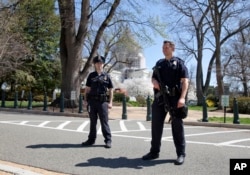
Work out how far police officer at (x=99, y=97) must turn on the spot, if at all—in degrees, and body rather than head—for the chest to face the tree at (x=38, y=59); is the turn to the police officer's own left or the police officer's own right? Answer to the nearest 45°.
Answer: approximately 180°

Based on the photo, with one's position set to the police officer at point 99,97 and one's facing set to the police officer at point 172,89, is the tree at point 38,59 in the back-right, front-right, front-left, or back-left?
back-left

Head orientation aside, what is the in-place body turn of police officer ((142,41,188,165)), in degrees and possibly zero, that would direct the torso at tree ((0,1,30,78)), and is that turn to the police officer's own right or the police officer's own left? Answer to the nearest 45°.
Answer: approximately 90° to the police officer's own right

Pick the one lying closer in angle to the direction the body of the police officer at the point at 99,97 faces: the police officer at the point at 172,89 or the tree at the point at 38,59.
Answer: the police officer

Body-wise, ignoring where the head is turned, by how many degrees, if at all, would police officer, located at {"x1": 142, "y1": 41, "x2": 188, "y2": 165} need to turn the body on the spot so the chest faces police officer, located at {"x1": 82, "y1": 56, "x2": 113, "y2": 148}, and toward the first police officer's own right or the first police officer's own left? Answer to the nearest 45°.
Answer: approximately 90° to the first police officer's own right

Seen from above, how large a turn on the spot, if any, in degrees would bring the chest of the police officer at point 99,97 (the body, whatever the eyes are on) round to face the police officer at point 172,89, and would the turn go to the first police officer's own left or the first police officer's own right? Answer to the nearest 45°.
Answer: approximately 45° to the first police officer's own left

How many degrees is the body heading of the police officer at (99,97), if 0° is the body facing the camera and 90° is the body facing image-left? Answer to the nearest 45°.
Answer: approximately 0°

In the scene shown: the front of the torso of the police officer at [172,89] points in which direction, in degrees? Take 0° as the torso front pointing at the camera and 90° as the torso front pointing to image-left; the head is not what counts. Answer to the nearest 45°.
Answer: approximately 45°
